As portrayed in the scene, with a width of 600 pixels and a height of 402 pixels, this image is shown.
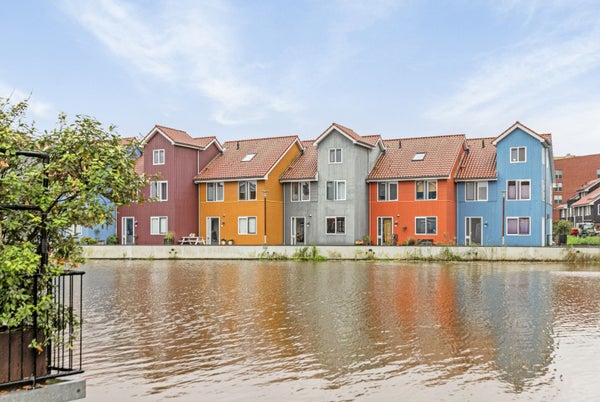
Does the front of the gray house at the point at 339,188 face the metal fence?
yes

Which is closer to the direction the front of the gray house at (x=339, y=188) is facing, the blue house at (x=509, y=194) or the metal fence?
the metal fence

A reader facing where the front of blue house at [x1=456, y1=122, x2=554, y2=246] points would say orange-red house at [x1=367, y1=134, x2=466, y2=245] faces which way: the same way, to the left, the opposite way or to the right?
the same way

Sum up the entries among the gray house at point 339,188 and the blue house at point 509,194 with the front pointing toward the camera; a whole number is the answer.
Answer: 2

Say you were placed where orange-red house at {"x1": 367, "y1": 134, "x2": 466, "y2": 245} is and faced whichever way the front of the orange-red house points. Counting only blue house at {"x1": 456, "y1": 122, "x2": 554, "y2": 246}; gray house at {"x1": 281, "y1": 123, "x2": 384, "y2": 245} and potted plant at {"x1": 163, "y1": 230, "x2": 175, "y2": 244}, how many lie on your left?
1

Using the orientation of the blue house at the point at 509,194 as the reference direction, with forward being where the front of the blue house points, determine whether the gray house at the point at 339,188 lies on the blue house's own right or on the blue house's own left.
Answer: on the blue house's own right

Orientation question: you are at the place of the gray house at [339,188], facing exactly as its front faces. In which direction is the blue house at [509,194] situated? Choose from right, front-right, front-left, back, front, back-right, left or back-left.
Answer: left

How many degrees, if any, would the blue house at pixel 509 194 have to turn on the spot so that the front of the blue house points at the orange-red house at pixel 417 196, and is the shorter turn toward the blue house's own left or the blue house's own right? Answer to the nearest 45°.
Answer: approximately 90° to the blue house's own right

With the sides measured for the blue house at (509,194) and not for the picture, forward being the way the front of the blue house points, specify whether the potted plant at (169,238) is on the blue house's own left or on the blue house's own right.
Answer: on the blue house's own right

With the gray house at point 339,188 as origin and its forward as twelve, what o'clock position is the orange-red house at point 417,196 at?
The orange-red house is roughly at 9 o'clock from the gray house.

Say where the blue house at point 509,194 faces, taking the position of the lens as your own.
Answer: facing the viewer

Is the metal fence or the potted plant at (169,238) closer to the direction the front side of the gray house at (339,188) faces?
the metal fence

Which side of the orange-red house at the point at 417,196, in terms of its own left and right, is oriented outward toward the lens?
front

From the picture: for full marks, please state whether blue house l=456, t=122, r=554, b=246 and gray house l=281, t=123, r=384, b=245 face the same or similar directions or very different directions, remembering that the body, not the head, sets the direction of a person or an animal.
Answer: same or similar directions

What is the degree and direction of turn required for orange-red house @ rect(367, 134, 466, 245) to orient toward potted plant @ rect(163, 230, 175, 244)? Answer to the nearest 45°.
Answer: approximately 90° to its right
